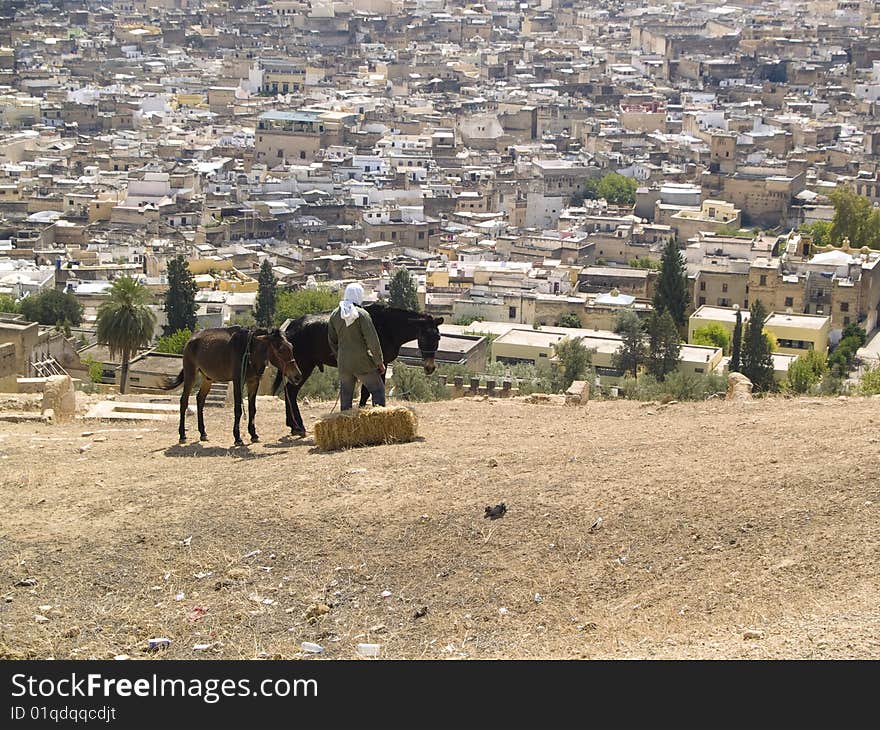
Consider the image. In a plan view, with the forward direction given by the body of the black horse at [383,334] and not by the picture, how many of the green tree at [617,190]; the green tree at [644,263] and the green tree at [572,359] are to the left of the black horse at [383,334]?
3

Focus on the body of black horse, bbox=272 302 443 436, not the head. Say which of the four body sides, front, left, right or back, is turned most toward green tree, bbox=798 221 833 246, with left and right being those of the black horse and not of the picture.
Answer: left

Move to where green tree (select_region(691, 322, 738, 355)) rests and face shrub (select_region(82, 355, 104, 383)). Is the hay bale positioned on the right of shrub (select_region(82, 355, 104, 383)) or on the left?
left

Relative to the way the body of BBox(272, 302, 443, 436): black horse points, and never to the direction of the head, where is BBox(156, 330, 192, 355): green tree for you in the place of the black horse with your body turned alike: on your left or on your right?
on your left

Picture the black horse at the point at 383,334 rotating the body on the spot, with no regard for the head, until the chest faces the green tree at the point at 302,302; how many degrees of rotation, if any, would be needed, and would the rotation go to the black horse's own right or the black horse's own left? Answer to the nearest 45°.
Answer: approximately 90° to the black horse's own left

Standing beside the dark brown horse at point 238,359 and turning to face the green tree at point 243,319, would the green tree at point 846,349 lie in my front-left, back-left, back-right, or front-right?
front-right

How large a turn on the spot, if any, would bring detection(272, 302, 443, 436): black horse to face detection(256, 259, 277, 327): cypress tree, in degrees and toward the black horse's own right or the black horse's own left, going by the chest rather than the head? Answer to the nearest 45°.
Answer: approximately 90° to the black horse's own left

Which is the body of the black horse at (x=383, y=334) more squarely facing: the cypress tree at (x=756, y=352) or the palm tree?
the cypress tree

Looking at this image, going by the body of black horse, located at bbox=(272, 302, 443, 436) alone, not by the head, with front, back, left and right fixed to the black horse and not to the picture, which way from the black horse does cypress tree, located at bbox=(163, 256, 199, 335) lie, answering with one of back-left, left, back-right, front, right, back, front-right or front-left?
left

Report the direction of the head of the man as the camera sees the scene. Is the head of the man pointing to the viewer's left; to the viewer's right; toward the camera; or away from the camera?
away from the camera

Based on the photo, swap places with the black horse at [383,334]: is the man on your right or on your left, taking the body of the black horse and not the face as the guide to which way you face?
on your right

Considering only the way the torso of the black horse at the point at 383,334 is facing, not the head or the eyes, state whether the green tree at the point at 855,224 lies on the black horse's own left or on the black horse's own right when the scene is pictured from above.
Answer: on the black horse's own left

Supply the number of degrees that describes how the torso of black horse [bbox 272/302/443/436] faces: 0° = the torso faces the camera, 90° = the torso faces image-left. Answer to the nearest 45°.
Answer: approximately 270°

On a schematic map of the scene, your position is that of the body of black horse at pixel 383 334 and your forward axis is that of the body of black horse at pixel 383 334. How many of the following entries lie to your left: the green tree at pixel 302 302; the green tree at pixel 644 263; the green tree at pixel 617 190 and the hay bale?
3

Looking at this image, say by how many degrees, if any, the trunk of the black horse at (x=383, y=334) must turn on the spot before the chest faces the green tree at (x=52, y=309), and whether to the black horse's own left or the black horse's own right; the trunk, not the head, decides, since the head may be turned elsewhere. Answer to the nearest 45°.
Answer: approximately 90° to the black horse's own left
